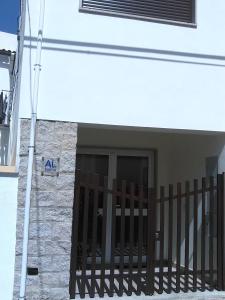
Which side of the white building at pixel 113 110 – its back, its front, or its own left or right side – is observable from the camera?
front

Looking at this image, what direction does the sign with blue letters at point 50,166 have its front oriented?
toward the camera
